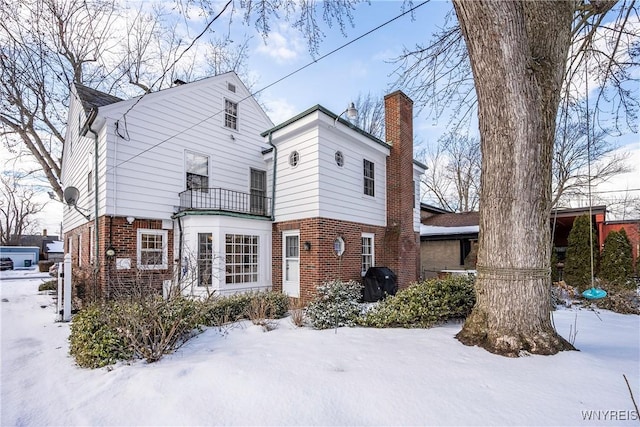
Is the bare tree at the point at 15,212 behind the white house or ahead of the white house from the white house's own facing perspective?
ahead
